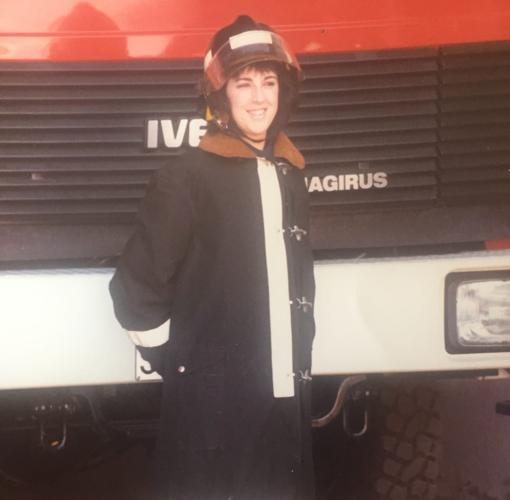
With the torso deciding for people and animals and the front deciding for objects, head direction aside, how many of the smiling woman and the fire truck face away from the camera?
0

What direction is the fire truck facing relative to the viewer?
toward the camera

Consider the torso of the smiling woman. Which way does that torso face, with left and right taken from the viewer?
facing the viewer and to the right of the viewer
